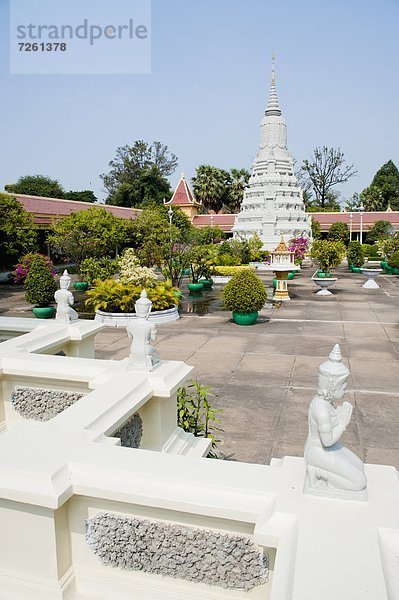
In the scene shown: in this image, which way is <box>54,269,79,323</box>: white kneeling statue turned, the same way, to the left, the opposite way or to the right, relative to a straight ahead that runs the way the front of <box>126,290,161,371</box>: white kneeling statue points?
the same way
